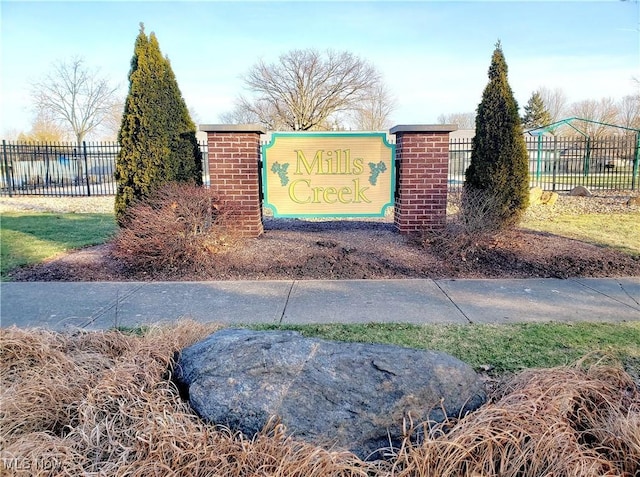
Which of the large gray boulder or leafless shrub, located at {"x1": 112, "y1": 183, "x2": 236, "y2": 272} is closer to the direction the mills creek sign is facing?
the large gray boulder

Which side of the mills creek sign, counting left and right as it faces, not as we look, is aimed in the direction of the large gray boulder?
front

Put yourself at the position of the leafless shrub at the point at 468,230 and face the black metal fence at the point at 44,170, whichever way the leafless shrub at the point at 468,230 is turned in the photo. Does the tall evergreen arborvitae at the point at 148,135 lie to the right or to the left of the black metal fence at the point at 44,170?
left

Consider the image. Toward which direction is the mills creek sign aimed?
toward the camera

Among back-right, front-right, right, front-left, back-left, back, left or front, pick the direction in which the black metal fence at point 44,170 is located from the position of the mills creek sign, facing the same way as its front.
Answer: back-right

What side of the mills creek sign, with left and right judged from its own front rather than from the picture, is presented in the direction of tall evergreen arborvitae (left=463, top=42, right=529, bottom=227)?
left

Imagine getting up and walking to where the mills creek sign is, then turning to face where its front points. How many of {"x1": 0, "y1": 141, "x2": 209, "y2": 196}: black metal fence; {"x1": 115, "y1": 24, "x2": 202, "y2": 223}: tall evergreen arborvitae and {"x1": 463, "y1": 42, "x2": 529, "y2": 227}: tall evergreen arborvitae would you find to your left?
1

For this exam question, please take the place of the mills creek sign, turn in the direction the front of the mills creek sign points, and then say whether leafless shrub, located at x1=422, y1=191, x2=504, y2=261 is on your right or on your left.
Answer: on your left

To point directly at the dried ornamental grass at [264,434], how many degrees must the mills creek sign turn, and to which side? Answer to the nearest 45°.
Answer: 0° — it already faces it

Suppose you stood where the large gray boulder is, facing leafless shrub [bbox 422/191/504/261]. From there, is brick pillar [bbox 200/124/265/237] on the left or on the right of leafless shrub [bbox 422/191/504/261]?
left

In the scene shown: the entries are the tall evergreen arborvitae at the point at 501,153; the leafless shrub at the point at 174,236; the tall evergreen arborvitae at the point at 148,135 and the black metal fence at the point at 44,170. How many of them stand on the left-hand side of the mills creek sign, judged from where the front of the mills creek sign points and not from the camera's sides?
1

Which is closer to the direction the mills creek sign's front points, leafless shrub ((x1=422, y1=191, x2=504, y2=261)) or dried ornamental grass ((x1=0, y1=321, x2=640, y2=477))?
the dried ornamental grass

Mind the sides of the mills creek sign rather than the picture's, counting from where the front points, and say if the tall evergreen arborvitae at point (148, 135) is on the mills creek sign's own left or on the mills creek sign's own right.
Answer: on the mills creek sign's own right

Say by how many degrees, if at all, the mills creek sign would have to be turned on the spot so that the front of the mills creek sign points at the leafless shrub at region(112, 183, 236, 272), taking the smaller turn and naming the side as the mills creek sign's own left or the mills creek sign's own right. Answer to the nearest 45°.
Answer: approximately 45° to the mills creek sign's own right
